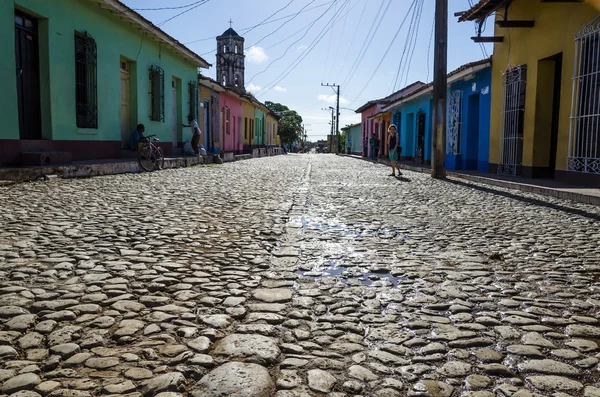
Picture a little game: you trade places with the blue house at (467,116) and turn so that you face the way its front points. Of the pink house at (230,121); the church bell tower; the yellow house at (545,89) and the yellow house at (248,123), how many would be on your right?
3

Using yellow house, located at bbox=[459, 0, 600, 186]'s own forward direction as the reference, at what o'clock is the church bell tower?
The church bell tower is roughly at 3 o'clock from the yellow house.

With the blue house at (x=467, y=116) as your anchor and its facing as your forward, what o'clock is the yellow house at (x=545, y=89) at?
The yellow house is roughly at 10 o'clock from the blue house.

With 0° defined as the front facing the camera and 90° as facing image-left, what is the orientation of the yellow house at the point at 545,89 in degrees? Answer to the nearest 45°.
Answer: approximately 45°

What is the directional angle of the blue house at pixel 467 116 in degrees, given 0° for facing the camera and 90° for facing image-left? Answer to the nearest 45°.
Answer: approximately 45°

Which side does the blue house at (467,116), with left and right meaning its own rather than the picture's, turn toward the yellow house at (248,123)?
right

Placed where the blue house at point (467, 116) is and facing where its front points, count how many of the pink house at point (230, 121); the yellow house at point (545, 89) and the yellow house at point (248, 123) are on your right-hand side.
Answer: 2

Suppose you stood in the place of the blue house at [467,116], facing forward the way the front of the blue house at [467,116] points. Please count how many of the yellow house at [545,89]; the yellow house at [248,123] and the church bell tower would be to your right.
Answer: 2
